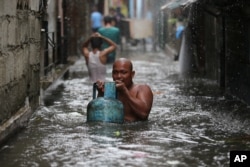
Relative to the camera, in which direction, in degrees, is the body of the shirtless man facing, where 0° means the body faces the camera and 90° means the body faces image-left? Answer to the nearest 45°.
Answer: approximately 45°
